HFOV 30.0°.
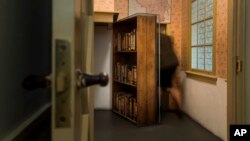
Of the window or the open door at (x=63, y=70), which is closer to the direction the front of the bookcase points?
the open door

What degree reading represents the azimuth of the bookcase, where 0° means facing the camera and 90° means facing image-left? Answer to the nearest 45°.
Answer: approximately 45°

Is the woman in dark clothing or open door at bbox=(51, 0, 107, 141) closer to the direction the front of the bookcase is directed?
the open door

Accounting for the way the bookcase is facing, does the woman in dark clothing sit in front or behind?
behind

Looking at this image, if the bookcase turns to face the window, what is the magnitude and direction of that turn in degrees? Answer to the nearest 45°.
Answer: approximately 135° to its left

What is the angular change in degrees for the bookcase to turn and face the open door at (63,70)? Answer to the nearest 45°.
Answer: approximately 45° to its left
